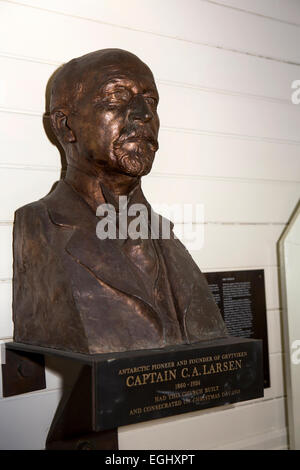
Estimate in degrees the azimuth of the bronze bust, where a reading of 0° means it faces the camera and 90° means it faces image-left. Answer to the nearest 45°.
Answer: approximately 315°

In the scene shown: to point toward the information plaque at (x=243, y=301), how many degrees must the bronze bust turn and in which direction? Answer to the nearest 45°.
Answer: approximately 90° to its left
